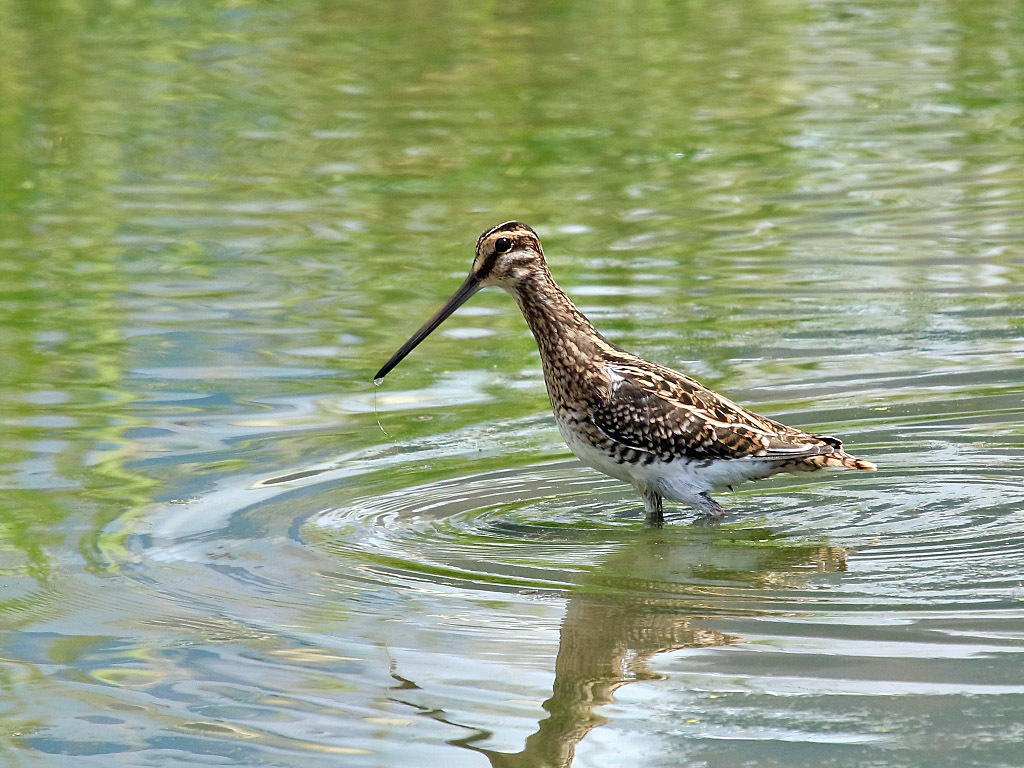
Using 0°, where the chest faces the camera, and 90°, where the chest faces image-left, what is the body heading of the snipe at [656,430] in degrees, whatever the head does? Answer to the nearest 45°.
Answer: approximately 90°
